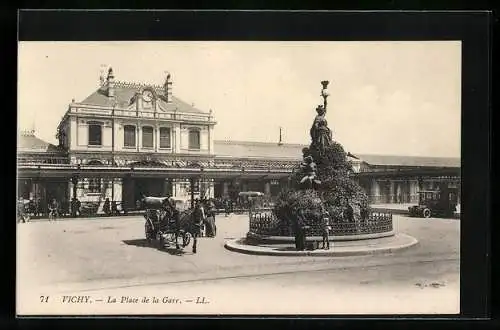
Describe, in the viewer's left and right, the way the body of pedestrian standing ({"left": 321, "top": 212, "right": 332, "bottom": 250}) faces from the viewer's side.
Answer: facing the viewer

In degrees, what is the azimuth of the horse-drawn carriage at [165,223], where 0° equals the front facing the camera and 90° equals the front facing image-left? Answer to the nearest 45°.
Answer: approximately 315°

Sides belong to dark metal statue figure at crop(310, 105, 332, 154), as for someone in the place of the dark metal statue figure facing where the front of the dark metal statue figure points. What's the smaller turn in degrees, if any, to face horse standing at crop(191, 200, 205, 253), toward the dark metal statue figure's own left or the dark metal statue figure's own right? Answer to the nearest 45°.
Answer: approximately 90° to the dark metal statue figure's own right

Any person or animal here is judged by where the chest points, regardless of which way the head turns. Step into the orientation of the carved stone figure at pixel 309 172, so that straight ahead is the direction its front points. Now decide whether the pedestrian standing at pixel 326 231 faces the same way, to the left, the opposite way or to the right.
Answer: the same way

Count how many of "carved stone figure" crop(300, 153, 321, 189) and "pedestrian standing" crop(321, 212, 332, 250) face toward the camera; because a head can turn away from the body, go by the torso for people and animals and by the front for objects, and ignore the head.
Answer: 2

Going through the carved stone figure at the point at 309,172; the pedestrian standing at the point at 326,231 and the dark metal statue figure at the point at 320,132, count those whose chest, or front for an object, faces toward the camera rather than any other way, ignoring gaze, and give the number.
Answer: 3

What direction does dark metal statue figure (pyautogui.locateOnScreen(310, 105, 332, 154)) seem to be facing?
toward the camera

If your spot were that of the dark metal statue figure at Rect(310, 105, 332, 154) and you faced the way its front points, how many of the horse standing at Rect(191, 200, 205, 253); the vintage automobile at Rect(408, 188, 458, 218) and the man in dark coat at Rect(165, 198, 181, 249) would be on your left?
1

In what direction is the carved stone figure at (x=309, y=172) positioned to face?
toward the camera

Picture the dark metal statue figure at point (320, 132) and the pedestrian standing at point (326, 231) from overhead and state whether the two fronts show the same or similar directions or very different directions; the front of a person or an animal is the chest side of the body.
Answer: same or similar directions

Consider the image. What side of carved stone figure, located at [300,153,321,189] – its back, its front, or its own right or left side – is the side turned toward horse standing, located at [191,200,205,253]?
right
